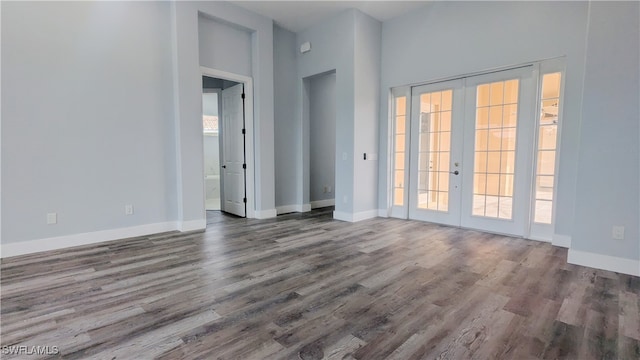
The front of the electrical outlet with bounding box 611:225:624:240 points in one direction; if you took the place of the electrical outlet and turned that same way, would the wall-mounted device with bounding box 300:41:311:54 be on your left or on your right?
on your right

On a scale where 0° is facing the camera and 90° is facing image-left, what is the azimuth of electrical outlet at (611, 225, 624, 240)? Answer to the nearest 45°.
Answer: approximately 0°

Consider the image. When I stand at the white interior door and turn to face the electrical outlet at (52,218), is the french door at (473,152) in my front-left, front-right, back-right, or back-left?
back-left

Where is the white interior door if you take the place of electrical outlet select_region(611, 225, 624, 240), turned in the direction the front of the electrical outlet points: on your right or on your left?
on your right

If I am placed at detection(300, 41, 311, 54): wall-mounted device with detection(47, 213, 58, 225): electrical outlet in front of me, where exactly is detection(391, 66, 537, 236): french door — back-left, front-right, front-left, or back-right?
back-left

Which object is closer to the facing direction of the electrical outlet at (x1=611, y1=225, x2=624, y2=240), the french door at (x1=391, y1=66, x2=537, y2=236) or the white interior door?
the white interior door
